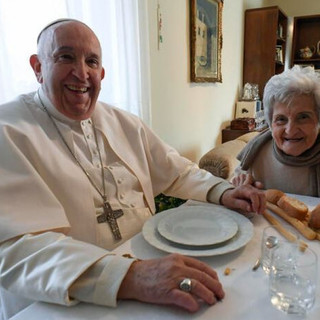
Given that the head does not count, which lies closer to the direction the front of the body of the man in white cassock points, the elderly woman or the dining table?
the dining table

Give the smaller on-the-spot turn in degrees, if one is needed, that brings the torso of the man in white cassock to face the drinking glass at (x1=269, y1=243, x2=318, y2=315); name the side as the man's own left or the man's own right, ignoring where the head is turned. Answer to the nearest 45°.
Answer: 0° — they already face it

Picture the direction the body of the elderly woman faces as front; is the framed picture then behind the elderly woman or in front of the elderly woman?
behind

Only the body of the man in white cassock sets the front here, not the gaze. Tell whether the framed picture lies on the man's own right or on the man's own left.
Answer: on the man's own left

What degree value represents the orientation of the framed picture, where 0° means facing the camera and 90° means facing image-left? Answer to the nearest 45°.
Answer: approximately 315°
